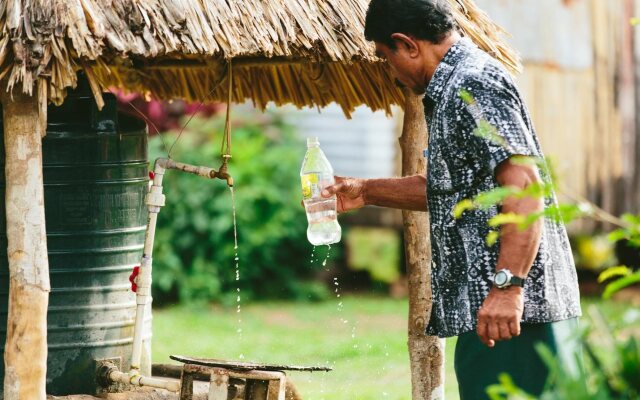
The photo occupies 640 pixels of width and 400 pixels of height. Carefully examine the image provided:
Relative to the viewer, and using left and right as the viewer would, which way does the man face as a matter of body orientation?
facing to the left of the viewer

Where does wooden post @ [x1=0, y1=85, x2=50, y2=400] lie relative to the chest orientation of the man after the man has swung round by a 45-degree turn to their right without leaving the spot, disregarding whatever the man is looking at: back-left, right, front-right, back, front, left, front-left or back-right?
front-left

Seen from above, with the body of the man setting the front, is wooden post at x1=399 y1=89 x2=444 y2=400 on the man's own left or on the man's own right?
on the man's own right

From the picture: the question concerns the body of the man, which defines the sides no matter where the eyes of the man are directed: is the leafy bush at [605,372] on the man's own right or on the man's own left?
on the man's own left

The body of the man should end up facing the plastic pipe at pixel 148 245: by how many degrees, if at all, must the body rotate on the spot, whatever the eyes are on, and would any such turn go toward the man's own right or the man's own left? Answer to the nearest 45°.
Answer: approximately 45° to the man's own right

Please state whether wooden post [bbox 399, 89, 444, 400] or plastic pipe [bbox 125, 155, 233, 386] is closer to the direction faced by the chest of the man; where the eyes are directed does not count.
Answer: the plastic pipe

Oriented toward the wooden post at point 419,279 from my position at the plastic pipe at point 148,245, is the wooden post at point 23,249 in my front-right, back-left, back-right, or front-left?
back-right
